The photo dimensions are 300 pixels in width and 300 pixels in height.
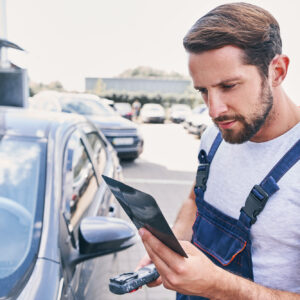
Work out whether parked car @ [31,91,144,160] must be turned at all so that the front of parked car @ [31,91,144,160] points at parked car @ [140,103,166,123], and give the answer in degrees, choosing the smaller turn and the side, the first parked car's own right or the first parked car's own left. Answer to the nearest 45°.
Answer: approximately 135° to the first parked car's own left

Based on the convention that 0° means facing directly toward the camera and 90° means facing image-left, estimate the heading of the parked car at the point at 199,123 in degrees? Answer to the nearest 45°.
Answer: approximately 45°

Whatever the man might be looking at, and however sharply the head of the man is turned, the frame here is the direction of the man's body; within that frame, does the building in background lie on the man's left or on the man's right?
on the man's right

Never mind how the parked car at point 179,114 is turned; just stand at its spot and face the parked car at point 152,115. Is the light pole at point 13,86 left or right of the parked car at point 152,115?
left

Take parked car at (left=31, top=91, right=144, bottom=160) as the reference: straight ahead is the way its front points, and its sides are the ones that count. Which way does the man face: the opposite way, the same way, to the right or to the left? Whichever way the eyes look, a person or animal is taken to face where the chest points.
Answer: to the right

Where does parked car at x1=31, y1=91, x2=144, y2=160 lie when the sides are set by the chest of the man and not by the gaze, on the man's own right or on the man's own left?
on the man's own right

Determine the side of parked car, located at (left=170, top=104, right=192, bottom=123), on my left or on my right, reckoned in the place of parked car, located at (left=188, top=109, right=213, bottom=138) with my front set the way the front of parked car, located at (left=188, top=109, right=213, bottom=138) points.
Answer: on my right

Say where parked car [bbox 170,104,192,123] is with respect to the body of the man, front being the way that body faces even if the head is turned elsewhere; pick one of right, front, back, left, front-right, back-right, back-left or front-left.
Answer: back-right

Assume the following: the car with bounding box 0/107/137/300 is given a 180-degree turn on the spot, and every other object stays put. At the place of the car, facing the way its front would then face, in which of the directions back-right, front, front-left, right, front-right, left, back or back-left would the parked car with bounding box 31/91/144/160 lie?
front-left
